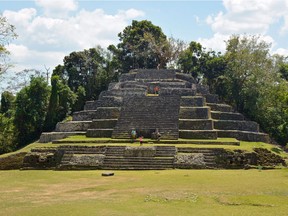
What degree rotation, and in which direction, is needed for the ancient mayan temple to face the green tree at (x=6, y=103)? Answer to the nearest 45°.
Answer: approximately 135° to its right

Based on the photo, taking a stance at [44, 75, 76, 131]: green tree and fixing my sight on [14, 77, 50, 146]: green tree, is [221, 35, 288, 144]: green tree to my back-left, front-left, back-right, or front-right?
back-left

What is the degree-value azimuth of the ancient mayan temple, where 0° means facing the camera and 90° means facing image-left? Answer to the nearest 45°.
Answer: approximately 0°

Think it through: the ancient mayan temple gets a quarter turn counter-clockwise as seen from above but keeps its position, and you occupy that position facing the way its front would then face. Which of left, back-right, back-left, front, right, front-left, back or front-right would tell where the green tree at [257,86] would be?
front-left

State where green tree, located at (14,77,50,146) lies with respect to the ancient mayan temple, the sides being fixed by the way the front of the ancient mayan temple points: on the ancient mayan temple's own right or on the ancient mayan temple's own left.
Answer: on the ancient mayan temple's own right

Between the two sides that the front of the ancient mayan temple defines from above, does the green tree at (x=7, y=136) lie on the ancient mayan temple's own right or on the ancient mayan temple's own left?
on the ancient mayan temple's own right

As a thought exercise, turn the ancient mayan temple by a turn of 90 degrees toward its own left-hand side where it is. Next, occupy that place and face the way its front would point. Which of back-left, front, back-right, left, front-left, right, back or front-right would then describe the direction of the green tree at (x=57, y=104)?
back-left

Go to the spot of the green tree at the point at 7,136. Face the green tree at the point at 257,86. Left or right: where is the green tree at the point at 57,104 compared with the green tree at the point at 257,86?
left
